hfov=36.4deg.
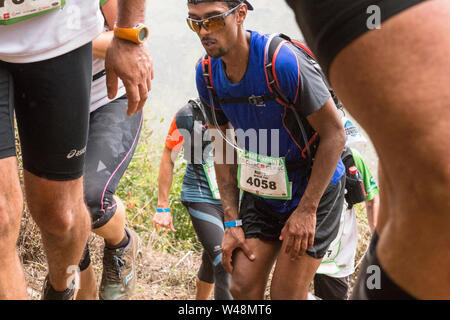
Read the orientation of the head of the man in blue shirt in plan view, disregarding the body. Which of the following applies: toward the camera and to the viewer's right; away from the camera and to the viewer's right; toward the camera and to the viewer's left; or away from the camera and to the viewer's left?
toward the camera and to the viewer's left

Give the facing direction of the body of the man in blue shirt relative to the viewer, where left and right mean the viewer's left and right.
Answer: facing the viewer and to the left of the viewer
